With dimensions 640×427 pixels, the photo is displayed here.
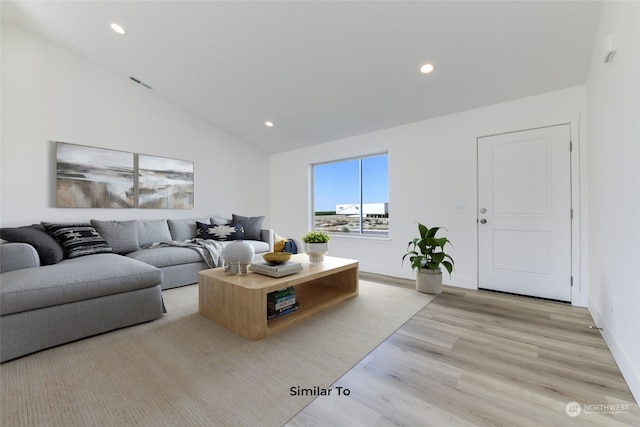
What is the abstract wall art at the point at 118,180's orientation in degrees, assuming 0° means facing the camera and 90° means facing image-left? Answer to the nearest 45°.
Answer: approximately 315°

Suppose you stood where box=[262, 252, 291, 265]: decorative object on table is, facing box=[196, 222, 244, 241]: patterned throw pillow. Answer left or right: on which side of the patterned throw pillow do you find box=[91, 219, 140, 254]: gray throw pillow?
left

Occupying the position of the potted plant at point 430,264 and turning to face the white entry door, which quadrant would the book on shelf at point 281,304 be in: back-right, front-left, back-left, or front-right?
back-right

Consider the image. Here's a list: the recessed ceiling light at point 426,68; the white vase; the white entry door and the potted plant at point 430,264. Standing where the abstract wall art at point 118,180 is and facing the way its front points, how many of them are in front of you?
4
